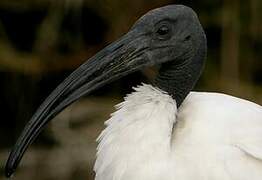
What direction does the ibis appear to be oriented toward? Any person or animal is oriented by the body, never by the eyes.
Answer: to the viewer's left
